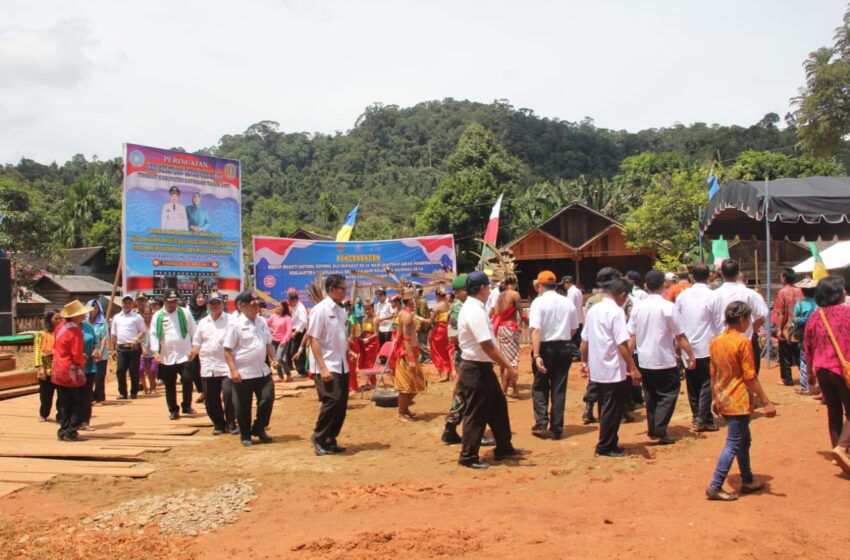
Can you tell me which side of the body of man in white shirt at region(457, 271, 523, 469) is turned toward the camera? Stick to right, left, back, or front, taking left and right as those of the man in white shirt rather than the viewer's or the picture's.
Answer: right

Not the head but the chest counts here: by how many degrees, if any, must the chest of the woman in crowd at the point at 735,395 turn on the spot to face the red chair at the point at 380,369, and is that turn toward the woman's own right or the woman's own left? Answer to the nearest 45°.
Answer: approximately 90° to the woman's own left

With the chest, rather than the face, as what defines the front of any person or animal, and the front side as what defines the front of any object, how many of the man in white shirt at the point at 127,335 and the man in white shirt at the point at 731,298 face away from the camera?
1

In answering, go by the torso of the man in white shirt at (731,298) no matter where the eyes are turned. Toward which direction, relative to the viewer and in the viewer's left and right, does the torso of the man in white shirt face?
facing away from the viewer

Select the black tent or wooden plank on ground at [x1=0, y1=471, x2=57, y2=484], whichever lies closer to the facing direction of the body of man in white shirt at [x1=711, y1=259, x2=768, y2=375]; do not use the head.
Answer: the black tent

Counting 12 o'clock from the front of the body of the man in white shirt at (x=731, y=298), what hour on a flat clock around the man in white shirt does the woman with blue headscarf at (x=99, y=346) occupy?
The woman with blue headscarf is roughly at 9 o'clock from the man in white shirt.

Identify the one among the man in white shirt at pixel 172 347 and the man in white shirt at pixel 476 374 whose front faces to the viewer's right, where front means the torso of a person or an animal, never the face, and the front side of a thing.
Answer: the man in white shirt at pixel 476 374

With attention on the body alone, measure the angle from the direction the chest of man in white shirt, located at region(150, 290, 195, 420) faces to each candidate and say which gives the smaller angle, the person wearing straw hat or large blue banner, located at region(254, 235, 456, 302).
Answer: the person wearing straw hat
